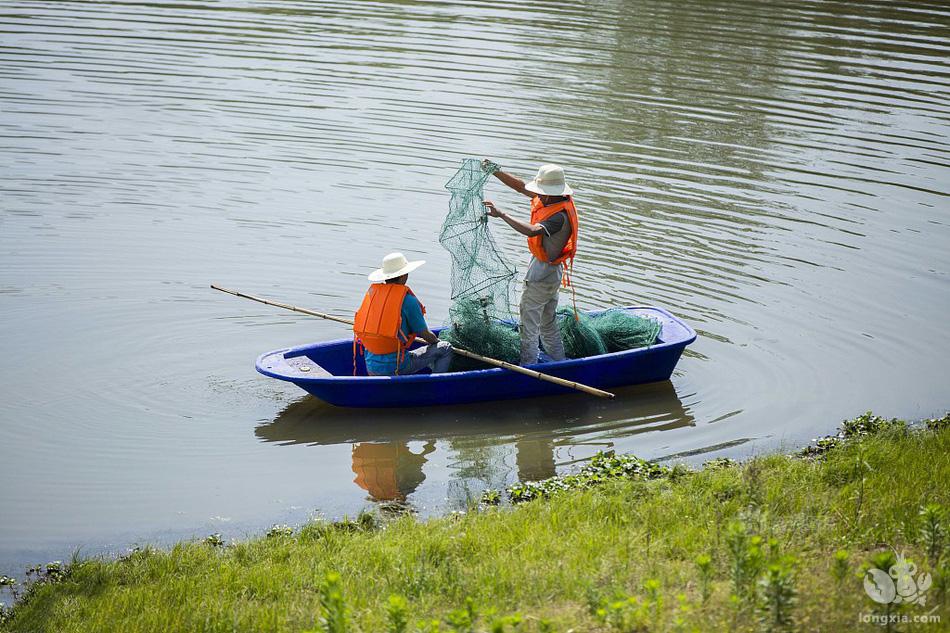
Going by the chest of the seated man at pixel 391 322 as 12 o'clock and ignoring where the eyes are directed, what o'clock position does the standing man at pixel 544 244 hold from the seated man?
The standing man is roughly at 1 o'clock from the seated man.

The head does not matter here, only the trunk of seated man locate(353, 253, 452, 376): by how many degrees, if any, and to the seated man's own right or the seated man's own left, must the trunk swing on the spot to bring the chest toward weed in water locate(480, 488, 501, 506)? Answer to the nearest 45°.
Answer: approximately 90° to the seated man's own right

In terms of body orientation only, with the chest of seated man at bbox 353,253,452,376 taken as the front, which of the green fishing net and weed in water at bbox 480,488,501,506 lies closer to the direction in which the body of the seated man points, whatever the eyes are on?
the green fishing net

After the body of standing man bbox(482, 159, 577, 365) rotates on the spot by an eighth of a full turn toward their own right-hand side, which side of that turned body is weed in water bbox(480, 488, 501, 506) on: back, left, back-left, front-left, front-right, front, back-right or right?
back-left

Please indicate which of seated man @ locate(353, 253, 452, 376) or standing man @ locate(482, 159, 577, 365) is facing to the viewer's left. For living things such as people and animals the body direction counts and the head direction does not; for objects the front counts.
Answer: the standing man

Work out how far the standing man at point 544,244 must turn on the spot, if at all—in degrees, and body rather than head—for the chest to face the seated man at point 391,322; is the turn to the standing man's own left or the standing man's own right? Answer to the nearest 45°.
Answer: approximately 45° to the standing man's own left

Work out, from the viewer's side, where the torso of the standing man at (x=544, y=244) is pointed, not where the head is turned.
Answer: to the viewer's left

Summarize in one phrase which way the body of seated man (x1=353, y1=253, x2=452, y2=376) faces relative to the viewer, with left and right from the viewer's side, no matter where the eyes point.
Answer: facing away from the viewer and to the right of the viewer

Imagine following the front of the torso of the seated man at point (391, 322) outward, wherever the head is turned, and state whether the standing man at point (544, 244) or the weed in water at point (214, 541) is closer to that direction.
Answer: the standing man

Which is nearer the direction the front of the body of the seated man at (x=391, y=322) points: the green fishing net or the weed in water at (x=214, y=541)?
the green fishing net

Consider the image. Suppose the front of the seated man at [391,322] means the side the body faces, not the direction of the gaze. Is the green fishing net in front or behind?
in front
